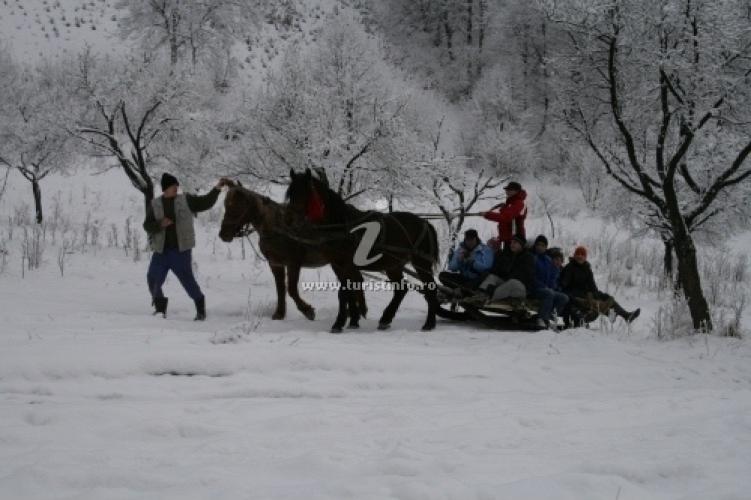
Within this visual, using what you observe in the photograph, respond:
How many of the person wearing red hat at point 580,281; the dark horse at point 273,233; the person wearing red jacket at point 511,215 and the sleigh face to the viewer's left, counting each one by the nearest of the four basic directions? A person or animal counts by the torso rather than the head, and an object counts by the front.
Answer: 3

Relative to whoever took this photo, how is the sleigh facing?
facing to the left of the viewer

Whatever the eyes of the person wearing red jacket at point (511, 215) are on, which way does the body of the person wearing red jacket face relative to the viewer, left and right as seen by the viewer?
facing to the left of the viewer

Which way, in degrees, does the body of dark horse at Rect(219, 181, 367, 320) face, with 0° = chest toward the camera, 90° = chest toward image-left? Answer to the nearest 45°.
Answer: approximately 90°

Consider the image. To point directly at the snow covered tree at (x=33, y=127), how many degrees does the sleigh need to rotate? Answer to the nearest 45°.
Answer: approximately 45° to its right

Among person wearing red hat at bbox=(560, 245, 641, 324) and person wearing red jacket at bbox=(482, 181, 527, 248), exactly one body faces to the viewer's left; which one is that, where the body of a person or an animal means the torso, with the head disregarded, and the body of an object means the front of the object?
person wearing red jacket at bbox=(482, 181, 527, 248)

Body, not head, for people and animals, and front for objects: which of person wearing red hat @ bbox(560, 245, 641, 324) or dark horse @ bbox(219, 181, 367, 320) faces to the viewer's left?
the dark horse

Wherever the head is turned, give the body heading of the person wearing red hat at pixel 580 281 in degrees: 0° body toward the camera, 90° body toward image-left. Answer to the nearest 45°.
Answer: approximately 315°

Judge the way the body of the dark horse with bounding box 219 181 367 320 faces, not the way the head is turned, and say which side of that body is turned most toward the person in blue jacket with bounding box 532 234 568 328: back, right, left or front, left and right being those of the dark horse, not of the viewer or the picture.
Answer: back

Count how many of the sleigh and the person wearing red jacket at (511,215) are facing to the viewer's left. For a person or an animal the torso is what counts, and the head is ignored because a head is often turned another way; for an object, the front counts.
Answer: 2
